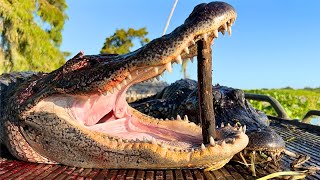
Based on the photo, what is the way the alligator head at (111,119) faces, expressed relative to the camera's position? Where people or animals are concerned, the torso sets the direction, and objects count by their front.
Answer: facing to the right of the viewer
